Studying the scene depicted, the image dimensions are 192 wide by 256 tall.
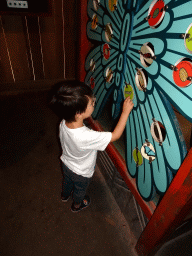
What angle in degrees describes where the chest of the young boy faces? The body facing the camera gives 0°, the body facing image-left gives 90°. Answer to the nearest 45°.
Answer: approximately 225°

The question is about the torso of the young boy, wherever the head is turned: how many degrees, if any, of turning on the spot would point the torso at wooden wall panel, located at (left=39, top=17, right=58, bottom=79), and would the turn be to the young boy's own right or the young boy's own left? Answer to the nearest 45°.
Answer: approximately 45° to the young boy's own left

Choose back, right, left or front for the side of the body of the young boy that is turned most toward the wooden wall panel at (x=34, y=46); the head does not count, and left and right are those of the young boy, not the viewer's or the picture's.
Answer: left

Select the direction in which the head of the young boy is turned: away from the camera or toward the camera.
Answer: away from the camera

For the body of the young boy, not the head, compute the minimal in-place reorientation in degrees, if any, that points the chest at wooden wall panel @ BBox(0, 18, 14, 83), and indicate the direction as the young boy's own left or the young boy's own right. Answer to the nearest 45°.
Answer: approximately 90° to the young boy's own left

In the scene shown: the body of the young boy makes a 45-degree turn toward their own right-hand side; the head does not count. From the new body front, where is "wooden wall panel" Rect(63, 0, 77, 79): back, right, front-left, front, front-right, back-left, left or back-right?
left

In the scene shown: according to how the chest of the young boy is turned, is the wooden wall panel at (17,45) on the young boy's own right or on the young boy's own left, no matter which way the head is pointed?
on the young boy's own left
